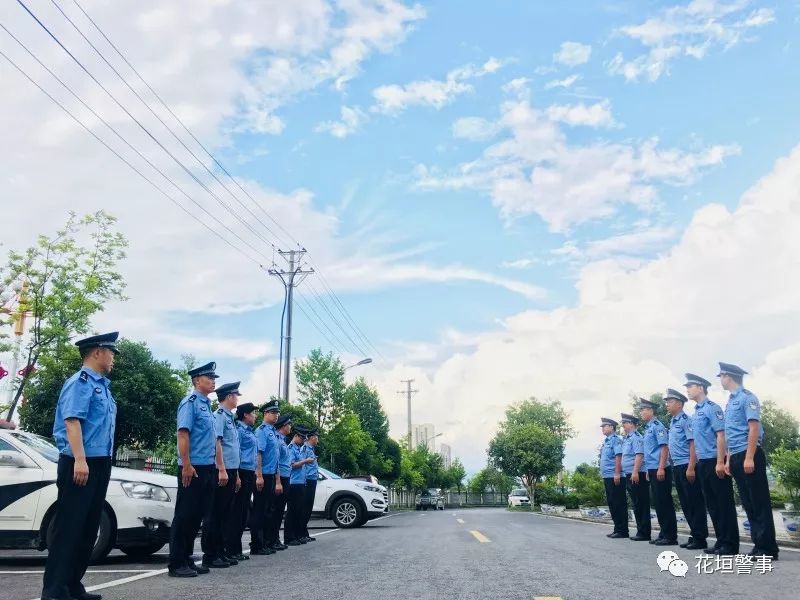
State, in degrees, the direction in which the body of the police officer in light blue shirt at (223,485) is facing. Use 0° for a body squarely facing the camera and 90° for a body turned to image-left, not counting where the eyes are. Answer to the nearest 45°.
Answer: approximately 270°

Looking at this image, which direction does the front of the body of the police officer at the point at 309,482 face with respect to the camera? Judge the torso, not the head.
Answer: to the viewer's right

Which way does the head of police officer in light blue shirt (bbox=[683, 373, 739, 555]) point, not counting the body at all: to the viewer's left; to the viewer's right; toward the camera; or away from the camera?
to the viewer's left

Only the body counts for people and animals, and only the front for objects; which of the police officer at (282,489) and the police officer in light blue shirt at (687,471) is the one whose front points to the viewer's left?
the police officer in light blue shirt

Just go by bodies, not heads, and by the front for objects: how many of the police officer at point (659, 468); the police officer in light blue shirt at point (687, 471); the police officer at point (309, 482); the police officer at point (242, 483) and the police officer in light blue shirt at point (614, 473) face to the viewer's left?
3

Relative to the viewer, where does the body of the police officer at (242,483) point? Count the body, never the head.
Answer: to the viewer's right

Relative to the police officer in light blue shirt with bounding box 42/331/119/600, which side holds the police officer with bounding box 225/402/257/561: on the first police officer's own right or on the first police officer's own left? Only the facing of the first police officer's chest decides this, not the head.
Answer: on the first police officer's own left

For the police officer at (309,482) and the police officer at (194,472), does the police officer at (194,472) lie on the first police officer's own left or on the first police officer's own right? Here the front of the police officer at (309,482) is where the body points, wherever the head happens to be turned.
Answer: on the first police officer's own right

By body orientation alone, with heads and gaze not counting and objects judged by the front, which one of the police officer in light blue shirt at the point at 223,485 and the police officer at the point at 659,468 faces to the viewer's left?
the police officer

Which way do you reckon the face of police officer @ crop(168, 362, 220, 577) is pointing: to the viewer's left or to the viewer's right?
to the viewer's right

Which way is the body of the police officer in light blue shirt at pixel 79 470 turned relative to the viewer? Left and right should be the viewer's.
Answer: facing to the right of the viewer

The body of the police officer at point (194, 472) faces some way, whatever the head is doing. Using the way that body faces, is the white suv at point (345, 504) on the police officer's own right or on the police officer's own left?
on the police officer's own left

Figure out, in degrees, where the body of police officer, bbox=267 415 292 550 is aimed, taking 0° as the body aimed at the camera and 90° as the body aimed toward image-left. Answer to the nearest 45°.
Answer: approximately 270°

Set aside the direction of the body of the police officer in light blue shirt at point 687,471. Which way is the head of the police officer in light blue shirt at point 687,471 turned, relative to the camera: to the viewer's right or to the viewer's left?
to the viewer's left

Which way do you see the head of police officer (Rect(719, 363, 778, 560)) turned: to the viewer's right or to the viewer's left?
to the viewer's left
